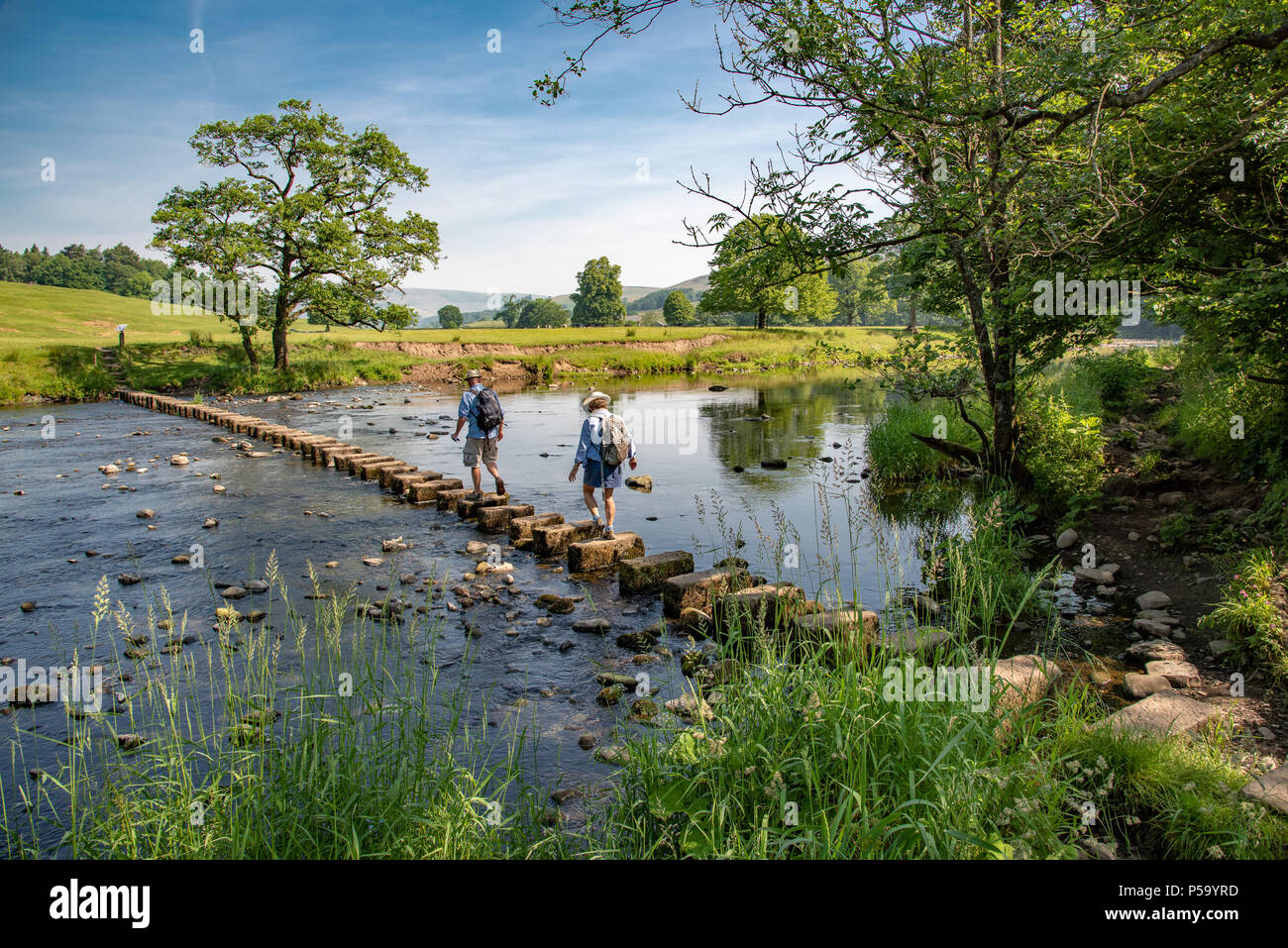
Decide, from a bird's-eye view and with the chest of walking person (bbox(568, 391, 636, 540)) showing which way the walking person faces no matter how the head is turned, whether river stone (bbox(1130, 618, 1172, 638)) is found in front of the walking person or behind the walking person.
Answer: behind

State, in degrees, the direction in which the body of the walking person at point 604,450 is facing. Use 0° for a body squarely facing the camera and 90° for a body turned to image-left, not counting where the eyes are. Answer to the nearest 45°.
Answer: approximately 135°

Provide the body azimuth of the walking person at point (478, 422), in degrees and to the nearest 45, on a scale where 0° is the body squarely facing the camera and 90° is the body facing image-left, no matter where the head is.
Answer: approximately 135°

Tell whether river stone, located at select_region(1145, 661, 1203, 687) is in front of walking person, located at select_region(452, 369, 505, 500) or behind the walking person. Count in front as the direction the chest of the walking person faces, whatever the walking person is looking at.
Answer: behind

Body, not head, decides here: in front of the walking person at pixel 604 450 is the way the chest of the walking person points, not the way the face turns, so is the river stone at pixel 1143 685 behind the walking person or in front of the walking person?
behind

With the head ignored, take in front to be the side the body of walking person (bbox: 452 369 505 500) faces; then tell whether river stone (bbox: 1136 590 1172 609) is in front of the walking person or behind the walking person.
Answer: behind

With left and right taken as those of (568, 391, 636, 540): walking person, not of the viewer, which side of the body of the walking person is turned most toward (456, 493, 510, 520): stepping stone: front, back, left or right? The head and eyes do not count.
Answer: front

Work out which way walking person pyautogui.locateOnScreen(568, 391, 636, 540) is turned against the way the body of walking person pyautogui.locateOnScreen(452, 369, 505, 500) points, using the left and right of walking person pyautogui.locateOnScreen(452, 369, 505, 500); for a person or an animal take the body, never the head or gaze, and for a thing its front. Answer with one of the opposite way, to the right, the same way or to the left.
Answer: the same way

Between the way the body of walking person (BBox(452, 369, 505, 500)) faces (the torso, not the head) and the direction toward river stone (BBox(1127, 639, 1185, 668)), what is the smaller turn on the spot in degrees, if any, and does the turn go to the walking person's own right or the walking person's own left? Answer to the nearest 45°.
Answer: approximately 180°

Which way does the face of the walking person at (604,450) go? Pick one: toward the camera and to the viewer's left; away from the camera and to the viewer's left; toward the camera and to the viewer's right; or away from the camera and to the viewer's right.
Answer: away from the camera and to the viewer's left
